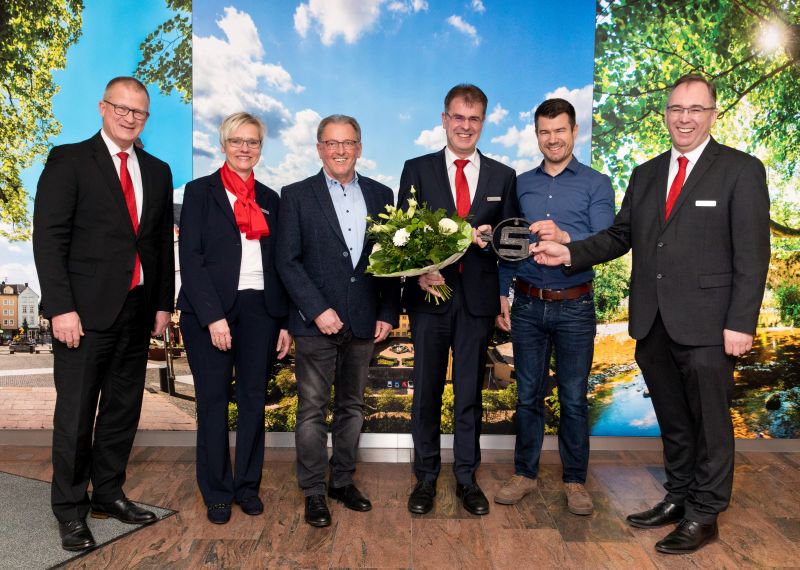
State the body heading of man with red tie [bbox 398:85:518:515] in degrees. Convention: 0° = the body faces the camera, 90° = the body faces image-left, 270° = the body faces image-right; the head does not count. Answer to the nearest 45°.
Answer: approximately 0°

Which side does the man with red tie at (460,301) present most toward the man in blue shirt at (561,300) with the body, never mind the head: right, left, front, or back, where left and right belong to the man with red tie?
left

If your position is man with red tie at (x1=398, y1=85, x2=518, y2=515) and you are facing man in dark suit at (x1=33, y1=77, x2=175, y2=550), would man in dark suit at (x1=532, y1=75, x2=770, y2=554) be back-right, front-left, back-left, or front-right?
back-left

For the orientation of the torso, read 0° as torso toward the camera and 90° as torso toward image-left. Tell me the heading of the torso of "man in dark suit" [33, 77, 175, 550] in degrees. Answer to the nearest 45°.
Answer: approximately 315°

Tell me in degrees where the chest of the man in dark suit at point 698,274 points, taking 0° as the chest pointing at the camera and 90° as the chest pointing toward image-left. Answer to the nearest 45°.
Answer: approximately 45°
